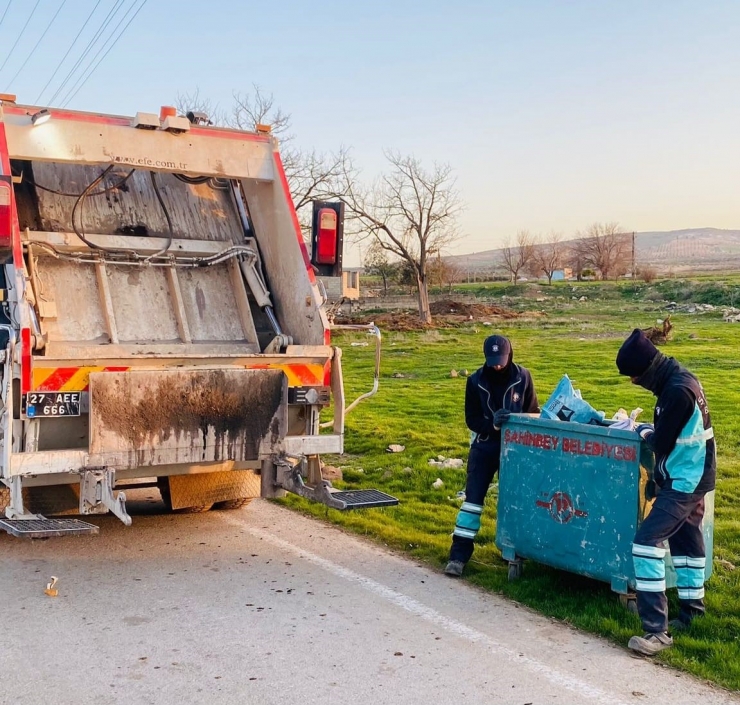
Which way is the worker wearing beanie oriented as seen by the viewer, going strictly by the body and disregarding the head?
to the viewer's left

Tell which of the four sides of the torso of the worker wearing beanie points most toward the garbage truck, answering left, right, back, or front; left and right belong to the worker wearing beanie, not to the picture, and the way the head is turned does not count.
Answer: front

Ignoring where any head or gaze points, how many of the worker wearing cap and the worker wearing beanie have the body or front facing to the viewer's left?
1

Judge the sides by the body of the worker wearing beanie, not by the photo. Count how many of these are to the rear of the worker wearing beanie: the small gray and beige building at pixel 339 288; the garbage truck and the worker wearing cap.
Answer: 0

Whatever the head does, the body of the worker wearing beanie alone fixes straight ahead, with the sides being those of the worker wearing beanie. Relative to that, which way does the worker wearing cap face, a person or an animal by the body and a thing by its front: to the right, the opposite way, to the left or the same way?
to the left

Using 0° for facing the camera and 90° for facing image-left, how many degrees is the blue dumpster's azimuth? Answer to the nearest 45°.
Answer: approximately 45°

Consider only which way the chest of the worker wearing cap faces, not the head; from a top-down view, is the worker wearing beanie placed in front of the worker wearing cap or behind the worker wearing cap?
in front

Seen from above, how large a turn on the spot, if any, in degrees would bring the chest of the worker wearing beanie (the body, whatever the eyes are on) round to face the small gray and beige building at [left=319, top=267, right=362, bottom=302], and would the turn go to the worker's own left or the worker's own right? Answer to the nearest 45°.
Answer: approximately 45° to the worker's own right

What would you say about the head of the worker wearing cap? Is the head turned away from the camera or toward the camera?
toward the camera

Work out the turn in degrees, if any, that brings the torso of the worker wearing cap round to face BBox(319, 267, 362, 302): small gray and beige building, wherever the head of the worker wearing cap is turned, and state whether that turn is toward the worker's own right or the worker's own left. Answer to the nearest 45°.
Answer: approximately 135° to the worker's own right

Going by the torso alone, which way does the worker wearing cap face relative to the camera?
toward the camera
